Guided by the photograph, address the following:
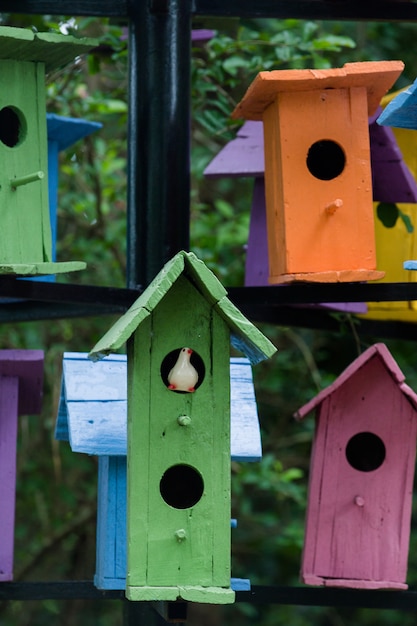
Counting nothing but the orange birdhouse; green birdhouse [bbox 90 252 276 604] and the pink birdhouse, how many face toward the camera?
3

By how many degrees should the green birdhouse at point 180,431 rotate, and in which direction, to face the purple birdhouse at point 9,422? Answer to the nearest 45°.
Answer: approximately 135° to its right

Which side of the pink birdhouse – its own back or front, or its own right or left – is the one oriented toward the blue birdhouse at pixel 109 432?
right

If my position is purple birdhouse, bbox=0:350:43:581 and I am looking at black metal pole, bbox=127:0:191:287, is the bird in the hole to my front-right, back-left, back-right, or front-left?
front-right

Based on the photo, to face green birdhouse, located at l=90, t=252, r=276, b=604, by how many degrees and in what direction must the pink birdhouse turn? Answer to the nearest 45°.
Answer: approximately 45° to its right

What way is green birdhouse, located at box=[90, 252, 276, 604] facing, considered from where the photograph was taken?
facing the viewer

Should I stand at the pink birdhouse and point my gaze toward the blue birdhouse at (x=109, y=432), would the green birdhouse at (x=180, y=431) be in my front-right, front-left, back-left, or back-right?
front-left

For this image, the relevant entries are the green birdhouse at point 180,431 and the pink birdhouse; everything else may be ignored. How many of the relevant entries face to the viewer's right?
0

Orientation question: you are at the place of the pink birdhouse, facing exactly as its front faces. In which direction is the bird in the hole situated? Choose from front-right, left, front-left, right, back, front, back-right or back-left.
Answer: front-right

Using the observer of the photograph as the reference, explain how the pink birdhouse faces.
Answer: facing the viewer
